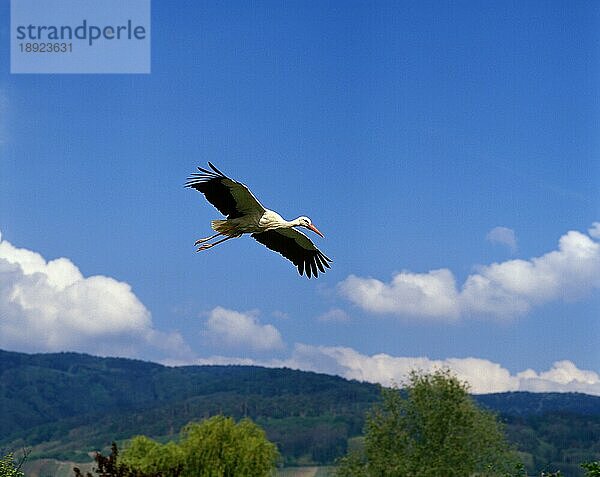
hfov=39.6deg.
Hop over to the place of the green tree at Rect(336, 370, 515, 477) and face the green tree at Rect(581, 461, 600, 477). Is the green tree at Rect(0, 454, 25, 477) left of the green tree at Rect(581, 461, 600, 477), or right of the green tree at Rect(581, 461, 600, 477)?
right

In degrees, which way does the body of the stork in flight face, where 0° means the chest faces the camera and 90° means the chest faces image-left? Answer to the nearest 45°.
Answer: approximately 270°
